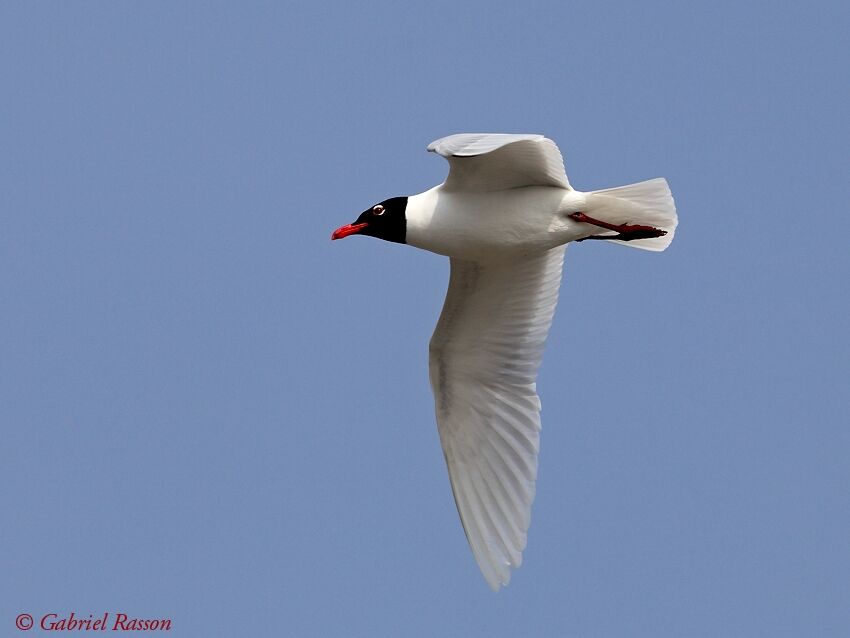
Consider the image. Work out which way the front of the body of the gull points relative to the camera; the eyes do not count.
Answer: to the viewer's left
